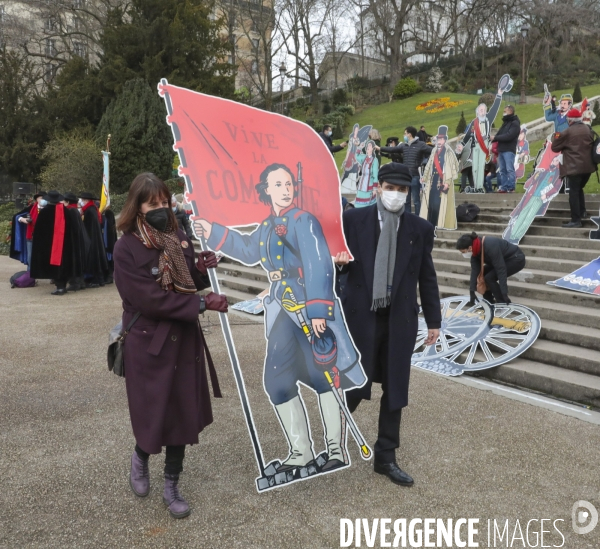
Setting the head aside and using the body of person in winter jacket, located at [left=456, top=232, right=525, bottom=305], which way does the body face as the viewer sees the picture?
to the viewer's left

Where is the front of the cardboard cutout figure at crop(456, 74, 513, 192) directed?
toward the camera

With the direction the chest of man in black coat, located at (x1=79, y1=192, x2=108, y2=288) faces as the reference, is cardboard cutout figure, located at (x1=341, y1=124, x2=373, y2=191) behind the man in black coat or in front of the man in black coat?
behind

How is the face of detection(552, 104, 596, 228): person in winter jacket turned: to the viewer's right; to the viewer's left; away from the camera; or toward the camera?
away from the camera

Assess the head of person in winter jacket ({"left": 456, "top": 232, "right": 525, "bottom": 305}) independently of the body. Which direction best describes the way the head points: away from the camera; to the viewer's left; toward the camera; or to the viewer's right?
to the viewer's left

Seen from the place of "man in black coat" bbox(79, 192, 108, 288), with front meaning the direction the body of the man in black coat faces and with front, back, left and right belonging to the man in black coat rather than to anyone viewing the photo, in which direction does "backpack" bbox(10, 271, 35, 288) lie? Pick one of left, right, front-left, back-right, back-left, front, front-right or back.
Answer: front

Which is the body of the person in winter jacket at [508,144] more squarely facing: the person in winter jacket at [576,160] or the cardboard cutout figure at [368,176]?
the cardboard cutout figure

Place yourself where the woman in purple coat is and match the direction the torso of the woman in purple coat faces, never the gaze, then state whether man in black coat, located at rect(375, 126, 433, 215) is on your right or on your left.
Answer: on your left

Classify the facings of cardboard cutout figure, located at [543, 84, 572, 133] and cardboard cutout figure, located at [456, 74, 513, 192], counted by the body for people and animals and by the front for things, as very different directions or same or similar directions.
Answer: same or similar directions

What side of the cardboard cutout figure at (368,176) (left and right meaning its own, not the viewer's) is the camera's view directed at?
front

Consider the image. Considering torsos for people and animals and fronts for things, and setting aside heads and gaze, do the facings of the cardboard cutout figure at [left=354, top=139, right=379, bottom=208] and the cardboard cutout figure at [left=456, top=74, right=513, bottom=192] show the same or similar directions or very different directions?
same or similar directions
